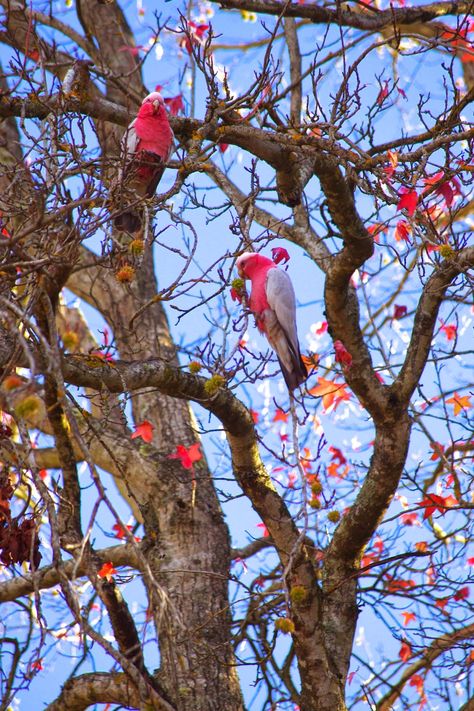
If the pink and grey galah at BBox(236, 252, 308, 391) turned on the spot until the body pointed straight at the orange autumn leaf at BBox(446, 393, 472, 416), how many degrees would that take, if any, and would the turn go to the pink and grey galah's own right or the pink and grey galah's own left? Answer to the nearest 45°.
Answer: approximately 135° to the pink and grey galah's own right

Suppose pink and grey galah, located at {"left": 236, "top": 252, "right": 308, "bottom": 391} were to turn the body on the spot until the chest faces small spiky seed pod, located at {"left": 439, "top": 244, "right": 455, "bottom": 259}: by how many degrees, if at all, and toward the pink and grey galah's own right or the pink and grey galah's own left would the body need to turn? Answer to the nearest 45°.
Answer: approximately 135° to the pink and grey galah's own left

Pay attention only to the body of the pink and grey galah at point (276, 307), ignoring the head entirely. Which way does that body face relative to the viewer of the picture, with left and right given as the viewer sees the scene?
facing to the left of the viewer
